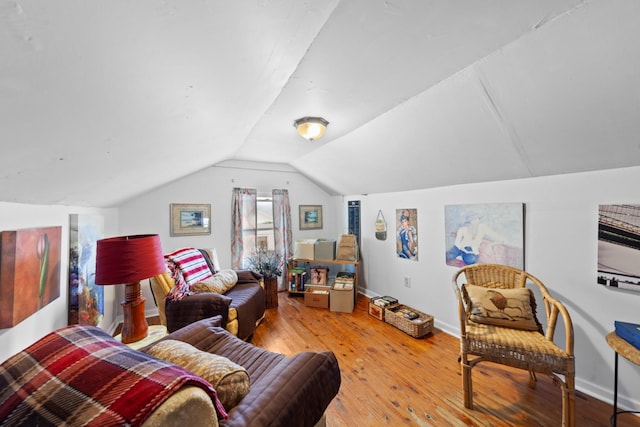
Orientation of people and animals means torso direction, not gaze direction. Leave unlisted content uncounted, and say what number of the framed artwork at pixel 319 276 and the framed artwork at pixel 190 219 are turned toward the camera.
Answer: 2

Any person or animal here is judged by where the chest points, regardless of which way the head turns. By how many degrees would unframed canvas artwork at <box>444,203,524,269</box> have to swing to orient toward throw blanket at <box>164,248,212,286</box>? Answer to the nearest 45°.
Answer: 0° — it already faces it

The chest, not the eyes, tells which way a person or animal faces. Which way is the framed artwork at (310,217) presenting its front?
toward the camera

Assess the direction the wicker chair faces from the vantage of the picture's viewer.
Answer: facing the viewer

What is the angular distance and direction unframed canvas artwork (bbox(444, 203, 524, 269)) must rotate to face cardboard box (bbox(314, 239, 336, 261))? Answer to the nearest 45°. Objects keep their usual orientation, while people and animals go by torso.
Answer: approximately 45° to its right

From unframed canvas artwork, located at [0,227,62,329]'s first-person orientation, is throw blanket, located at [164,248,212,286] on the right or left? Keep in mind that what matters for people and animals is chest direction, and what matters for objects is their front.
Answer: on its left

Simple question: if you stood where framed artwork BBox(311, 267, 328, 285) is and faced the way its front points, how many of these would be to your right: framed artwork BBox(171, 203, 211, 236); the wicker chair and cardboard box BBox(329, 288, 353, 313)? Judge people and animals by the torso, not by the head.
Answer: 1

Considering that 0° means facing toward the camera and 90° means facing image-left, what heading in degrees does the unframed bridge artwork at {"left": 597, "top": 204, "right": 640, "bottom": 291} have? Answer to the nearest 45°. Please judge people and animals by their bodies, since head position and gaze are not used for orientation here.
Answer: approximately 45°

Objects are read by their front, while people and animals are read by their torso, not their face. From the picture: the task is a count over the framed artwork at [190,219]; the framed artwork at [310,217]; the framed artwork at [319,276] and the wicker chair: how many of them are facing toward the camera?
4

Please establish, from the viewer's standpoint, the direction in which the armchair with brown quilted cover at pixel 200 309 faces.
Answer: facing the viewer and to the right of the viewer

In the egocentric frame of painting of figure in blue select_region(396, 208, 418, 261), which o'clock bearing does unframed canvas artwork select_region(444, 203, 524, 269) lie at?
The unframed canvas artwork is roughly at 9 o'clock from the painting of figure in blue.

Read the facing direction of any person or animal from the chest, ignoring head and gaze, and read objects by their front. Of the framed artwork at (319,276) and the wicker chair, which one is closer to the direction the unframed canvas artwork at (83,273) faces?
the wicker chair

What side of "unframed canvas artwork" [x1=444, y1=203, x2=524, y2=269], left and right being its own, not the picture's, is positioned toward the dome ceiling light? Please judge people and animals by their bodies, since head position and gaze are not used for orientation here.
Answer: front

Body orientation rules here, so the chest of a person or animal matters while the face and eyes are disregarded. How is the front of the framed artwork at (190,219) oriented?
toward the camera

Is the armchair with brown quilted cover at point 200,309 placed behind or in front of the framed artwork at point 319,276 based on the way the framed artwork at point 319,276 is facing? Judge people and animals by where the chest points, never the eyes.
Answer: in front

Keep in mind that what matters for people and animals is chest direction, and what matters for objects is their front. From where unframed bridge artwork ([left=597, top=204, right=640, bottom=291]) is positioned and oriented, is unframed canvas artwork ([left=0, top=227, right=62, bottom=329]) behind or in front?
in front
